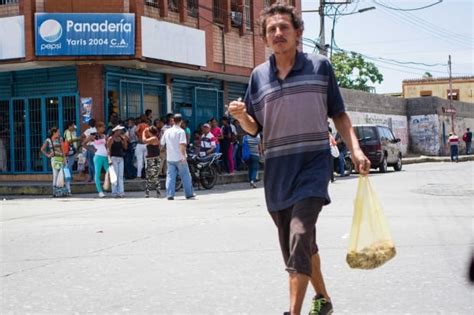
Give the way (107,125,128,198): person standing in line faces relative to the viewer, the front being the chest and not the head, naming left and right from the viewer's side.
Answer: facing the viewer

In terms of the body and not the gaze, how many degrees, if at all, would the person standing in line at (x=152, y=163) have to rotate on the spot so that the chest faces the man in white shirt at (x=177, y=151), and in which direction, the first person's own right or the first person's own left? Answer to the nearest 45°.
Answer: approximately 90° to the first person's own right

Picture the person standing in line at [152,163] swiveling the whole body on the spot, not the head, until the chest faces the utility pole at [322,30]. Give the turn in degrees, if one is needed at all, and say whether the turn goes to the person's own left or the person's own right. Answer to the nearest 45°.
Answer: approximately 45° to the person's own right

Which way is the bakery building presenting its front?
toward the camera

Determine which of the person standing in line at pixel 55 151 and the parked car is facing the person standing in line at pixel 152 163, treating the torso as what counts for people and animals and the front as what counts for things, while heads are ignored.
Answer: the person standing in line at pixel 55 151

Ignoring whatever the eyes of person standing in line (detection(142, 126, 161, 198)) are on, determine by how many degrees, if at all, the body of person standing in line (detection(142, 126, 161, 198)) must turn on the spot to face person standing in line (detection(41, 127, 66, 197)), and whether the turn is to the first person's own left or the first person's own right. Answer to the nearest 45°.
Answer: approximately 90° to the first person's own left

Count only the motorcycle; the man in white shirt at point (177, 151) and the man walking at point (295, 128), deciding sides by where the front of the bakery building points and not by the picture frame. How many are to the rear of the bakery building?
0

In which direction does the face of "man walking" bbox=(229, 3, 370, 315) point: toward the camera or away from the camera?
toward the camera

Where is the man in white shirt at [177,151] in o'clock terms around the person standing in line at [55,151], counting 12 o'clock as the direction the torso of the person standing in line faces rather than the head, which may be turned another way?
The man in white shirt is roughly at 12 o'clock from the person standing in line.

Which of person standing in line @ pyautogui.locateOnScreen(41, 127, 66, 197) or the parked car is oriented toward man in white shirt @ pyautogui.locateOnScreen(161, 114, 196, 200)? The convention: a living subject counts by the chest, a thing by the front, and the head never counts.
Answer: the person standing in line

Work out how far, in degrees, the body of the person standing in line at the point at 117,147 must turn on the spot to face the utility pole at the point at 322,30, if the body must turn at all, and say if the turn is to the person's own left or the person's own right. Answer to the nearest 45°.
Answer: approximately 135° to the person's own left
